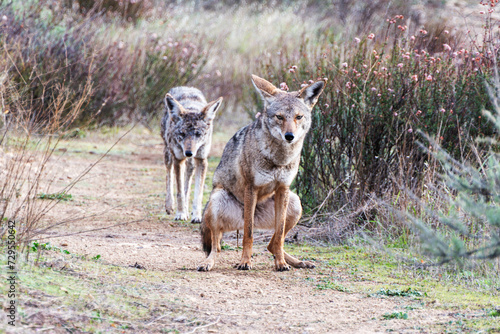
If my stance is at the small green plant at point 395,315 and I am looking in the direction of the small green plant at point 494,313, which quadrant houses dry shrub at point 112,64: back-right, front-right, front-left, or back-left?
back-left

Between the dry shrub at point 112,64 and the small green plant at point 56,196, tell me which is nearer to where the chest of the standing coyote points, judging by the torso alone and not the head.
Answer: the small green plant

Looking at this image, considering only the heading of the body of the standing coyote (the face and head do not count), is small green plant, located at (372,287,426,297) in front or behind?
in front

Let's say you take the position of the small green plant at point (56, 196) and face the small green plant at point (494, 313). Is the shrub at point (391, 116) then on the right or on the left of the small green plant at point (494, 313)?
left

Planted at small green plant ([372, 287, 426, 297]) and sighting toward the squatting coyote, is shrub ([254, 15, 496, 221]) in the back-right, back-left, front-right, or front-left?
front-right

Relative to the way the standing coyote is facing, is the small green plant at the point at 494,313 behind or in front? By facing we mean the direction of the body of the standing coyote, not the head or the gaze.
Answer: in front

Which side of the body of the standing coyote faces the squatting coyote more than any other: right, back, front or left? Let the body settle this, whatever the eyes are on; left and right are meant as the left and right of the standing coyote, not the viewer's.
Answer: front

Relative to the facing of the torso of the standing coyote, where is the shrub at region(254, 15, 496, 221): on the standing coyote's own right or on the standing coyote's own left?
on the standing coyote's own left

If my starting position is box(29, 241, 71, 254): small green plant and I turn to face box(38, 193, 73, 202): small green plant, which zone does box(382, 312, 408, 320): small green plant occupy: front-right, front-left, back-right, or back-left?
back-right

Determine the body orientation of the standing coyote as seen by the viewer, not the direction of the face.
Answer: toward the camera

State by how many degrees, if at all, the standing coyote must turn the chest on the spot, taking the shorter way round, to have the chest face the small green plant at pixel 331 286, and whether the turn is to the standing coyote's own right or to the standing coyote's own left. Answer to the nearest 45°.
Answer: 0° — it already faces it
